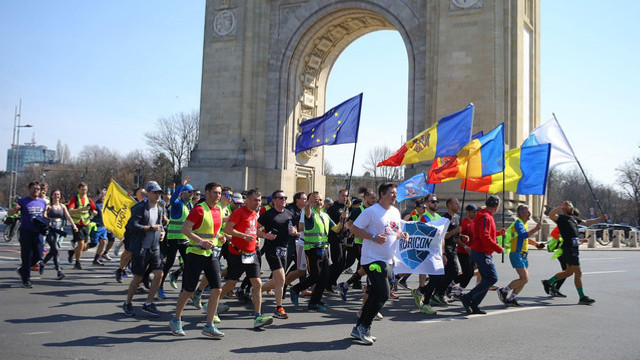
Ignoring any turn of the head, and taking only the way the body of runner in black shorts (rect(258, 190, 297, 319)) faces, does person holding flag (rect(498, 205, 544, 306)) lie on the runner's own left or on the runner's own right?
on the runner's own left

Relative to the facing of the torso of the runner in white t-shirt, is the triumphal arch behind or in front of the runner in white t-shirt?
behind

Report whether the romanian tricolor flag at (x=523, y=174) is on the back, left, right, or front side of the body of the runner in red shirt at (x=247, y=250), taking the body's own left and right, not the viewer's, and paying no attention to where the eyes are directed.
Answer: left

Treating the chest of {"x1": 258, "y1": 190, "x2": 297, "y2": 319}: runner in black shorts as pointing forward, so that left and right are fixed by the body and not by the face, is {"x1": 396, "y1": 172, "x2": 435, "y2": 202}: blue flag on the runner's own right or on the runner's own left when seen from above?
on the runner's own left

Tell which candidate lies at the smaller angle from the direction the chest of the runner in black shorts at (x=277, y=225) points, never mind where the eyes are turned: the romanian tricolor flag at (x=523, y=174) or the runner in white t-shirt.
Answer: the runner in white t-shirt

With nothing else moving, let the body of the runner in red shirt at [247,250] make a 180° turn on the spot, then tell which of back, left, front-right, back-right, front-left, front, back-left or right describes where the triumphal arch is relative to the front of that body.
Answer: front-right
